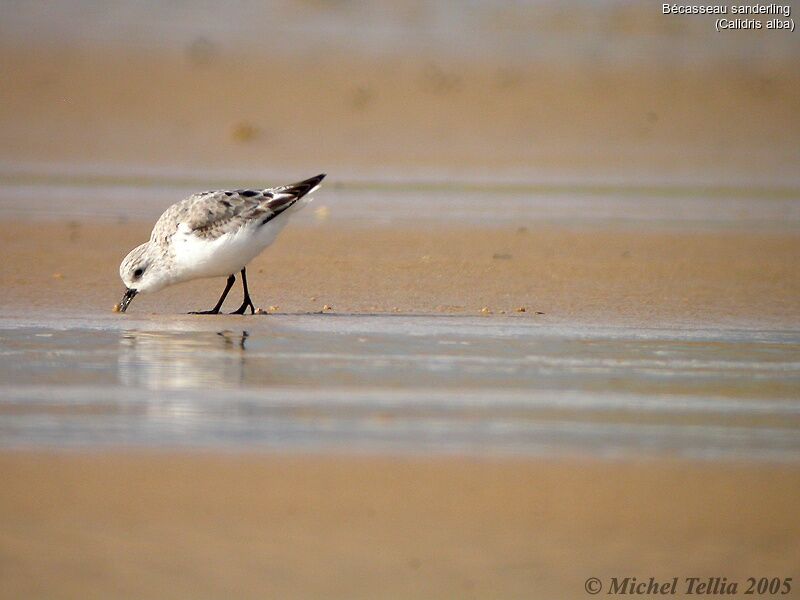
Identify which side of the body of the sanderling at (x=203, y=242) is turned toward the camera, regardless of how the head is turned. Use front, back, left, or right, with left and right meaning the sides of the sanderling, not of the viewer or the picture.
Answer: left
